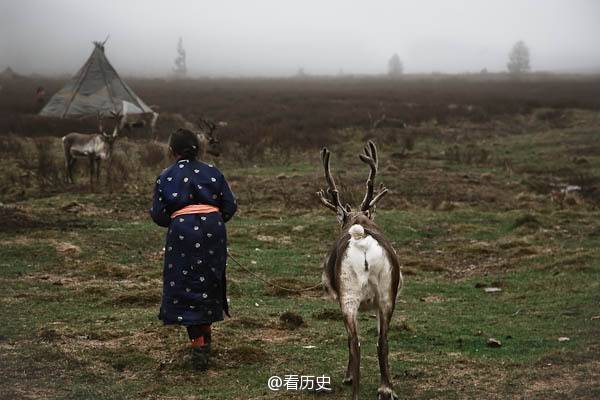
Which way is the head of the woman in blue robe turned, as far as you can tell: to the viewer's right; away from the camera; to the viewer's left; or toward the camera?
away from the camera

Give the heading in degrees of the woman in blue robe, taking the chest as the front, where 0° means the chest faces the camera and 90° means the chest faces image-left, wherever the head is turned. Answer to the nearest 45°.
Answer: approximately 180°

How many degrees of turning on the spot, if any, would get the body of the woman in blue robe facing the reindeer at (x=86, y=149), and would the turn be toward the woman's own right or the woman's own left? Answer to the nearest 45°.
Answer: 0° — they already face it

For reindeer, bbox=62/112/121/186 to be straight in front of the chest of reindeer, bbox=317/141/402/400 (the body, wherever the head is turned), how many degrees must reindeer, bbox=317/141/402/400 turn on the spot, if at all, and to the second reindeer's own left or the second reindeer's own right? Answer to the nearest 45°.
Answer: approximately 45° to the second reindeer's own left

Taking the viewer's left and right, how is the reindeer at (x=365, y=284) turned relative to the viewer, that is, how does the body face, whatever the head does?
facing away from the viewer

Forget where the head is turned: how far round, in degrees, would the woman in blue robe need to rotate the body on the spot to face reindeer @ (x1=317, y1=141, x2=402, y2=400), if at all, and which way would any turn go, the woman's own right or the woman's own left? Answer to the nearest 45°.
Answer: approximately 135° to the woman's own right

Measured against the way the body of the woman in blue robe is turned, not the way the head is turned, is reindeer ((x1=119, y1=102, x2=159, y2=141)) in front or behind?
in front

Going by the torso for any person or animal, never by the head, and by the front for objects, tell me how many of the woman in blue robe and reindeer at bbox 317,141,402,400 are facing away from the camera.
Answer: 2

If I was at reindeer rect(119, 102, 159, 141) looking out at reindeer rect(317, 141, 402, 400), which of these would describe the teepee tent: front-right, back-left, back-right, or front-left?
back-right

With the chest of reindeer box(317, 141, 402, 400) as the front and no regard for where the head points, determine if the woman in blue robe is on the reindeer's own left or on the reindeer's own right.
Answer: on the reindeer's own left

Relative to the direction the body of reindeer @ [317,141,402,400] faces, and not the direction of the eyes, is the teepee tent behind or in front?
in front
